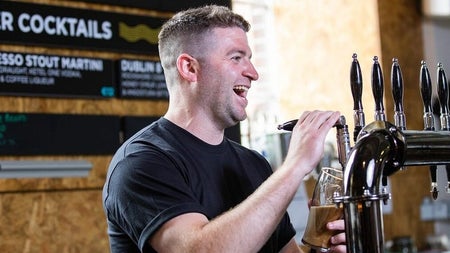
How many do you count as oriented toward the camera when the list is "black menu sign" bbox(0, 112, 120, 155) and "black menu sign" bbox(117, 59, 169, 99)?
2

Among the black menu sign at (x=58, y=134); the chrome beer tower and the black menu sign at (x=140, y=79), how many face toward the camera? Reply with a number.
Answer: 2

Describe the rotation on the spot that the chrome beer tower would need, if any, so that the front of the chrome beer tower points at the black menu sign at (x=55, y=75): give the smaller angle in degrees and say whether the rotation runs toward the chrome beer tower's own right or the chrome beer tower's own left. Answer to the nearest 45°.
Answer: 0° — it already faces it

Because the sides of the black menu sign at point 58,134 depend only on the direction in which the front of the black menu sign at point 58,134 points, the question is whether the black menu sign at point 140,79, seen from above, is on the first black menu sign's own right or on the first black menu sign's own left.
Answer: on the first black menu sign's own left

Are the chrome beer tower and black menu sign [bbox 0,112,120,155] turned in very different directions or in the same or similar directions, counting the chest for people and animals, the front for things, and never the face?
very different directions

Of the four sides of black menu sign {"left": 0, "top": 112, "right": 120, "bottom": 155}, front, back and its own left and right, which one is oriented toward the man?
front

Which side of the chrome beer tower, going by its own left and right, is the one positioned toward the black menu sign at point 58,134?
front

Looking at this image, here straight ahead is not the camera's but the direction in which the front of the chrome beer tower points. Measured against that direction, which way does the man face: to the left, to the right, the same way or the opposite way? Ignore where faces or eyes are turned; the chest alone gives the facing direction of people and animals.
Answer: the opposite way

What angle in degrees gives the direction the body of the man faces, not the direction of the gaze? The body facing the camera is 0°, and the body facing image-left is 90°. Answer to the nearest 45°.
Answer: approximately 315°

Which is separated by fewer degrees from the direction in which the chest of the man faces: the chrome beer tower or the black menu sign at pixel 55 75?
the chrome beer tower

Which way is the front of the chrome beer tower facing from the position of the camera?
facing away from the viewer and to the left of the viewer

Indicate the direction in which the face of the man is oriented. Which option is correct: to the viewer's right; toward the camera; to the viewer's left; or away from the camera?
to the viewer's right
